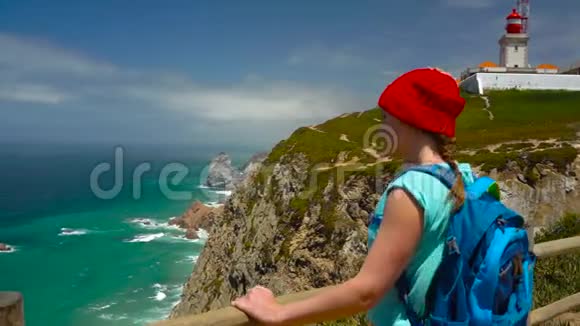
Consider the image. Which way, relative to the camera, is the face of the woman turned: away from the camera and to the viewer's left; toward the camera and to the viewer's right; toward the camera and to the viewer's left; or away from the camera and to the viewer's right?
away from the camera and to the viewer's left

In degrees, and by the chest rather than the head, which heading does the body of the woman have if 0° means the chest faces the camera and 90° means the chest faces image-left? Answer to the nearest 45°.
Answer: approximately 90°
